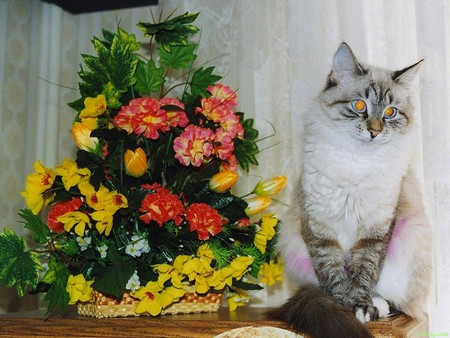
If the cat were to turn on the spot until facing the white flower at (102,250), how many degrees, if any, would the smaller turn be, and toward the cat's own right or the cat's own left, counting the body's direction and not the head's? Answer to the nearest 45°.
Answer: approximately 90° to the cat's own right

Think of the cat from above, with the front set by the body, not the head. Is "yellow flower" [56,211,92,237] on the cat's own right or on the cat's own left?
on the cat's own right

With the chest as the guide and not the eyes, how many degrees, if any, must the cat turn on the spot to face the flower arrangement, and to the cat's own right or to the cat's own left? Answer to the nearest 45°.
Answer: approximately 90° to the cat's own right

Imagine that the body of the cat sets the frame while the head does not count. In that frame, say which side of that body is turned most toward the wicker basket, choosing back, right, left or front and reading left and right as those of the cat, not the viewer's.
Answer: right

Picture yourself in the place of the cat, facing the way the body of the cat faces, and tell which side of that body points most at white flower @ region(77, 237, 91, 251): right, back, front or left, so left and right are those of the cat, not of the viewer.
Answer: right

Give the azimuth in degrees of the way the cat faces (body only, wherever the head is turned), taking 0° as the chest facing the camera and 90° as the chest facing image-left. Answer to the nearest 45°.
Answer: approximately 0°

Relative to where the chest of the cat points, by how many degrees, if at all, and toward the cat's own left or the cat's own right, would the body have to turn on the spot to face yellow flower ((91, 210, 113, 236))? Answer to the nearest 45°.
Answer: approximately 90° to the cat's own right
